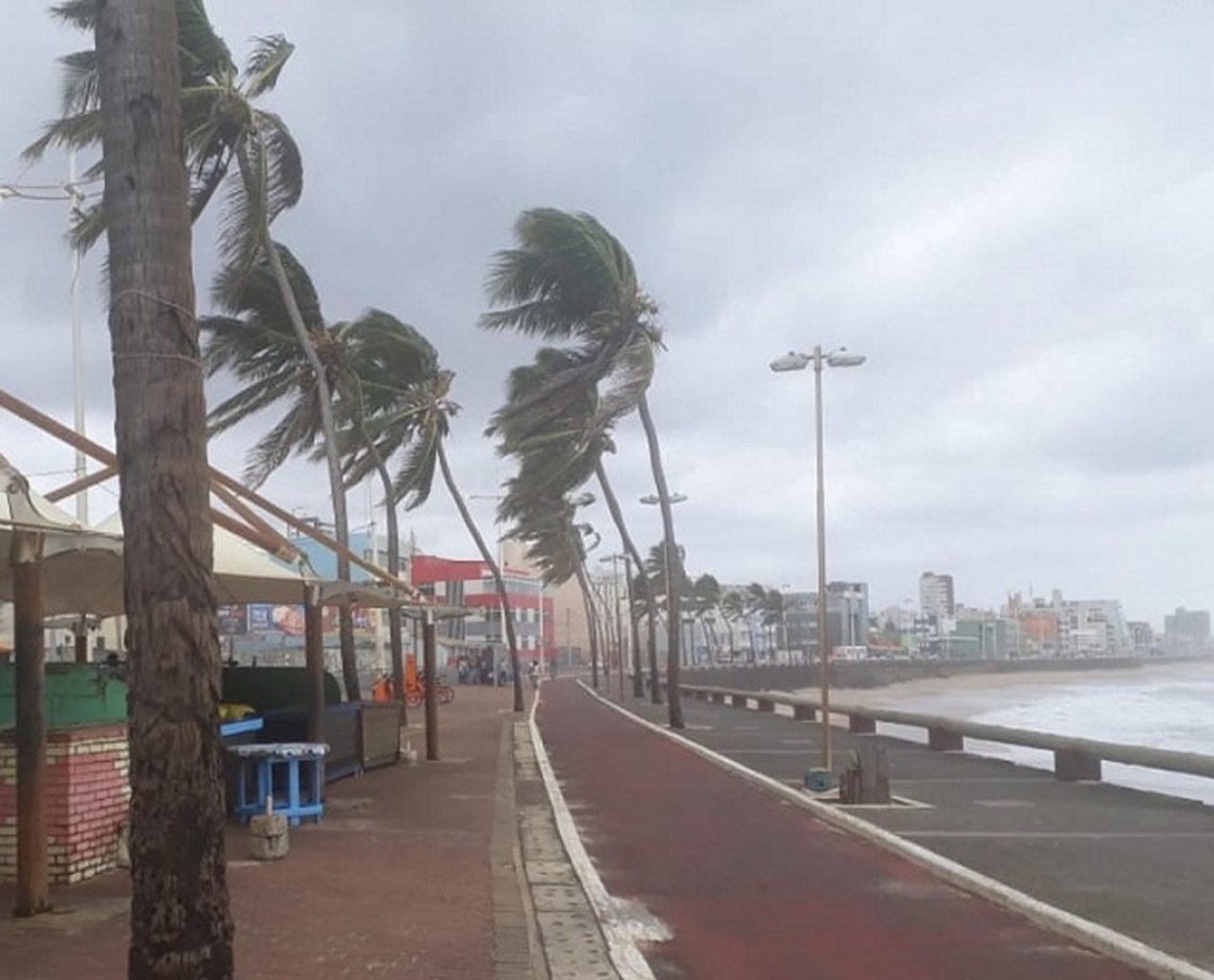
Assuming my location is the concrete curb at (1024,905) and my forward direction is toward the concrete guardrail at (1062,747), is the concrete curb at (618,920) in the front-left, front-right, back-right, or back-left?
back-left

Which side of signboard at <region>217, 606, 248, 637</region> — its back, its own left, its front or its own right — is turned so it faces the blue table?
front

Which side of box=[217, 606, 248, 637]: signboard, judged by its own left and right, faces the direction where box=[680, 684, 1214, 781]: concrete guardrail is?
front

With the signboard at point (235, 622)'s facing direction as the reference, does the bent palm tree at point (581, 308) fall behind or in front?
in front

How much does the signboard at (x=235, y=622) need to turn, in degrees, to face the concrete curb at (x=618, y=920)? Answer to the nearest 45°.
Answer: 0° — it already faces it

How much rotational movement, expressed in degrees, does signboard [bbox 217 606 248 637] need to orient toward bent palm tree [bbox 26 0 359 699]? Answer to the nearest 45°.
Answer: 0° — it already faces it

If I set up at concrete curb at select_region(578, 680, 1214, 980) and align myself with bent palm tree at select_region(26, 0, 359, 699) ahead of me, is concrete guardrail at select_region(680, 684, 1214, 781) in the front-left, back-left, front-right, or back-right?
front-right

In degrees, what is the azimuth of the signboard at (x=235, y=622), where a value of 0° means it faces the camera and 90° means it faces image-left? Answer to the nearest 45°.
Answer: approximately 0°

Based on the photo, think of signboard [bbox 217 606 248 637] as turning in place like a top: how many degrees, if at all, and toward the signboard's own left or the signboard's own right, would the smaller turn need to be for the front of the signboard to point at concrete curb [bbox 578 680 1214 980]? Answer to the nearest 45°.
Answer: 0° — it already faces it

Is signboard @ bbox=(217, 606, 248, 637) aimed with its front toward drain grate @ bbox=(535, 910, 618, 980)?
yes

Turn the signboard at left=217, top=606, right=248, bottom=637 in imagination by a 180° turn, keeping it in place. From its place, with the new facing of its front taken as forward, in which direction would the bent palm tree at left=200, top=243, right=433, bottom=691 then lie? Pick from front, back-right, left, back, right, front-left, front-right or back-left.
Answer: back
